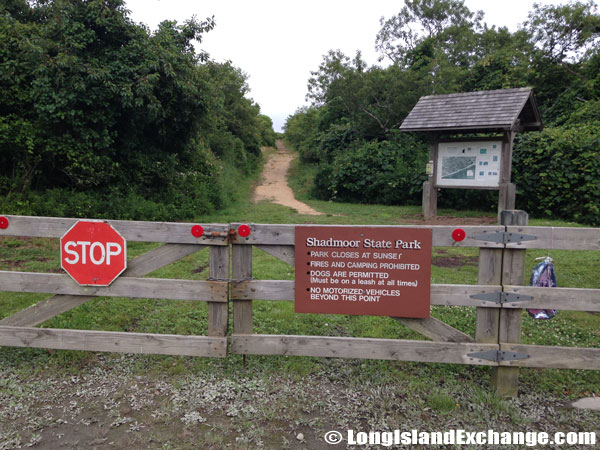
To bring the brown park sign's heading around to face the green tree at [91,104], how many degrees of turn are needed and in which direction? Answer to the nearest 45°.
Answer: approximately 135° to its right

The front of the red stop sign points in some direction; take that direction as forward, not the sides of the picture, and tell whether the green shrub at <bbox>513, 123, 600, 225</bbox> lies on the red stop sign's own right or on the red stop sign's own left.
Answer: on the red stop sign's own left

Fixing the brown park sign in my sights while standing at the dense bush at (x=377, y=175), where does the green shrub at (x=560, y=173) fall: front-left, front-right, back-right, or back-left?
front-left

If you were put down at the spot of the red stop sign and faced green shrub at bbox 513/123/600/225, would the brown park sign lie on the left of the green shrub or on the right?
right

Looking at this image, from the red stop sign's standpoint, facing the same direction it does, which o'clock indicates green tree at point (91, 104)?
The green tree is roughly at 6 o'clock from the red stop sign.

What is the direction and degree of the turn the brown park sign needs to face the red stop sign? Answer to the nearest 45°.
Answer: approximately 90° to its right

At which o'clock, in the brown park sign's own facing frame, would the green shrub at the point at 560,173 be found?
The green shrub is roughly at 7 o'clock from the brown park sign.

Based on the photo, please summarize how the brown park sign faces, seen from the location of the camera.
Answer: facing the viewer

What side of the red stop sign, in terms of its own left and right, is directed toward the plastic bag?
left

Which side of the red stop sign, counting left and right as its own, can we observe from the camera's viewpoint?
front

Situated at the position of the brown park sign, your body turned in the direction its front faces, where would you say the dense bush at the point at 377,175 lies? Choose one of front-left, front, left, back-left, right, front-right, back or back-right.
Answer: back

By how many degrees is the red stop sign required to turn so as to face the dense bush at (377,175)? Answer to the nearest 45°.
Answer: approximately 135° to its left
